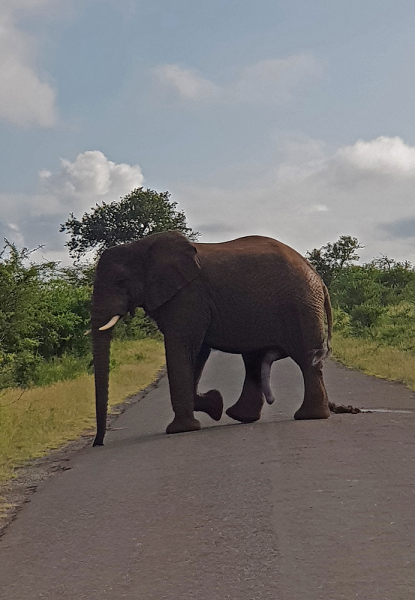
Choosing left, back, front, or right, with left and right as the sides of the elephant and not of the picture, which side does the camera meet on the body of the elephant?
left
